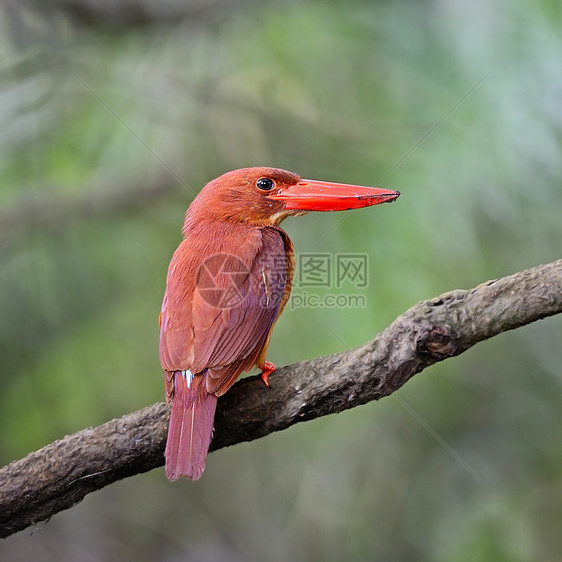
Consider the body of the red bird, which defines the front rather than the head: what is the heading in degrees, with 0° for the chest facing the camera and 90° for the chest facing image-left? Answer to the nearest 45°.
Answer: approximately 225°
